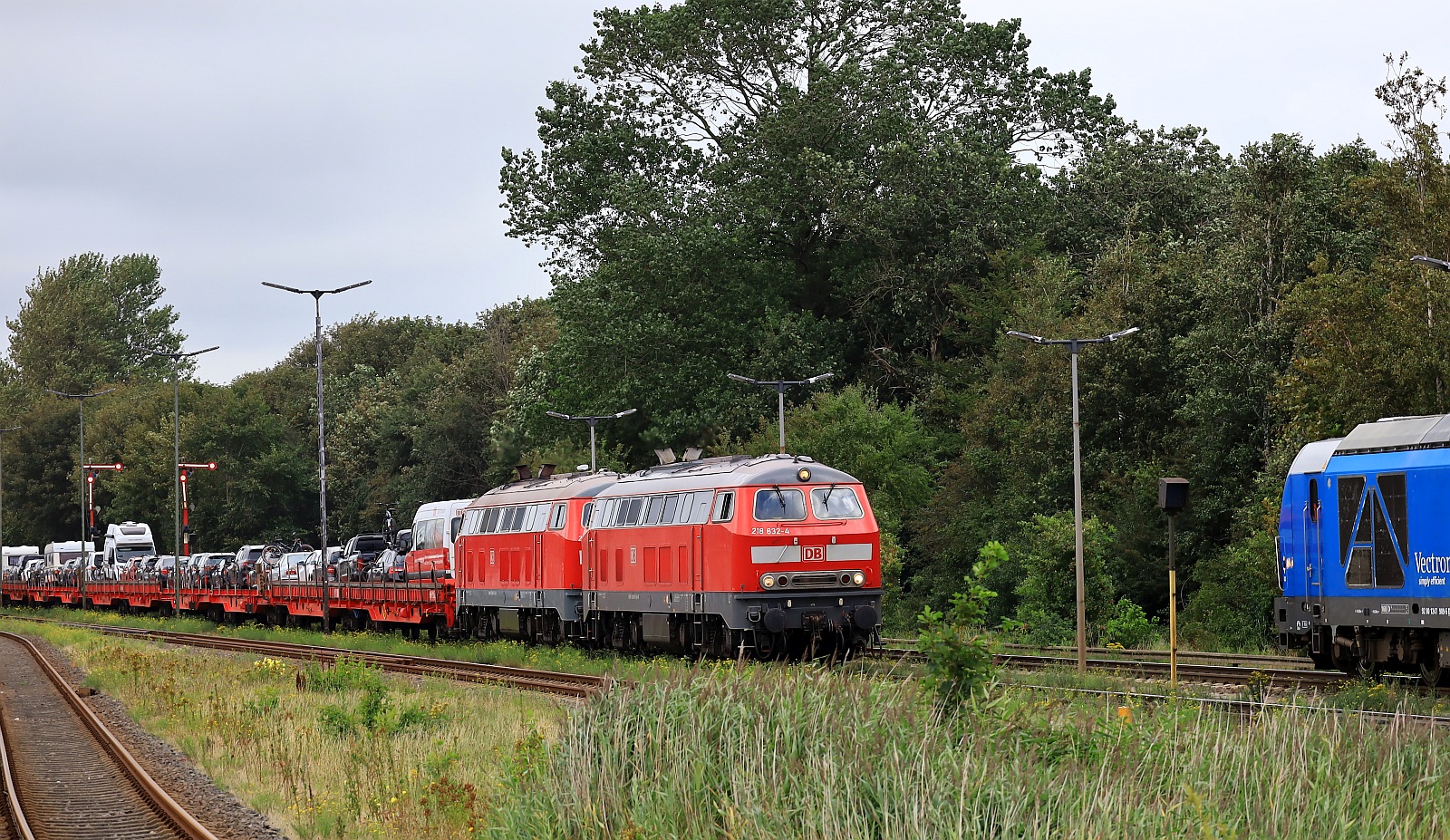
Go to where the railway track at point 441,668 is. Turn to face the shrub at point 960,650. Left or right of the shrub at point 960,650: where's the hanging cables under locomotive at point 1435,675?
left

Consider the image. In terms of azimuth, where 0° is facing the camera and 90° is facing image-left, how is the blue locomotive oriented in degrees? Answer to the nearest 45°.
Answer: approximately 90°

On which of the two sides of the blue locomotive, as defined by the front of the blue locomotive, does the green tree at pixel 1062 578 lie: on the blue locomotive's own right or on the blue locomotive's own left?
on the blue locomotive's own right

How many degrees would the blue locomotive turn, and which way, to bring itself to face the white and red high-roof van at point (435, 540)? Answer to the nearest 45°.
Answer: approximately 45° to its right

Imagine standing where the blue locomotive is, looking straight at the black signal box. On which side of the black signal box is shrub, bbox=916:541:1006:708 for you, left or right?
left

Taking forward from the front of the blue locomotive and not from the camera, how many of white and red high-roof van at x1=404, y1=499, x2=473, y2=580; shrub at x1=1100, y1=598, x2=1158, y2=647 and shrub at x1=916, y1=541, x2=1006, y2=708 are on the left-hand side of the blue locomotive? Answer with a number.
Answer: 1
